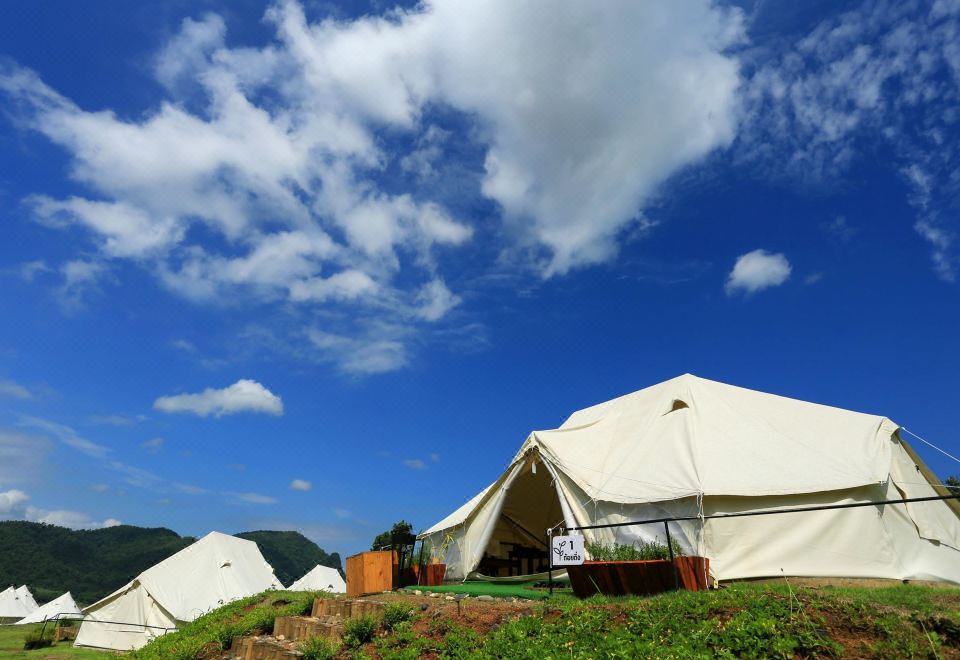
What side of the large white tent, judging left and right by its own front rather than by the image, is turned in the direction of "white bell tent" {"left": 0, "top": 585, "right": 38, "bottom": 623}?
right

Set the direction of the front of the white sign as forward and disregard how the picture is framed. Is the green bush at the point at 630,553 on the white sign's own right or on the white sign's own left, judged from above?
on the white sign's own left

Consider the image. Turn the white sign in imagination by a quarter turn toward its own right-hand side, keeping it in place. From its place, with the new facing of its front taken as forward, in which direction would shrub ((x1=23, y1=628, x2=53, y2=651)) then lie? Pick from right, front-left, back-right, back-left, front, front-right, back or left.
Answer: front-right

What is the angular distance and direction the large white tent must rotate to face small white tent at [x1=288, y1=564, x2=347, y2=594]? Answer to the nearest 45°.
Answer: approximately 90° to its right

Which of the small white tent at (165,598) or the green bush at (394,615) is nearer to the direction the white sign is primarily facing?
the green bush

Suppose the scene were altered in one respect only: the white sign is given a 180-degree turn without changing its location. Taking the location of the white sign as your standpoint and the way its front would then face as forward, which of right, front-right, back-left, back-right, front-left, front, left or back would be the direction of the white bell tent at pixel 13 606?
front-left

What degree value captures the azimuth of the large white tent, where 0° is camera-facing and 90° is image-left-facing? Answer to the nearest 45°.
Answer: approximately 45°

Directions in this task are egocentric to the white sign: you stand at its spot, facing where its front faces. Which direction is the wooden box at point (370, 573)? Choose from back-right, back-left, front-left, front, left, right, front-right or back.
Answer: back-right

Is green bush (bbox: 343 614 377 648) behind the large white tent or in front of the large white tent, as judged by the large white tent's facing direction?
in front

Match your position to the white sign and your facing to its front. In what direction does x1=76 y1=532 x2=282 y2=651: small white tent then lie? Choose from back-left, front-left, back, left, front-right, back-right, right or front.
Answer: back-right

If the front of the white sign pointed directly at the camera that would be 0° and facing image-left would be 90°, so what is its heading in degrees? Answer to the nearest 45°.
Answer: approximately 0°

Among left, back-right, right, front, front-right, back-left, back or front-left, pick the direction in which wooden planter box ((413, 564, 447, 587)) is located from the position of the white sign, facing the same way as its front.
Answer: back-right
